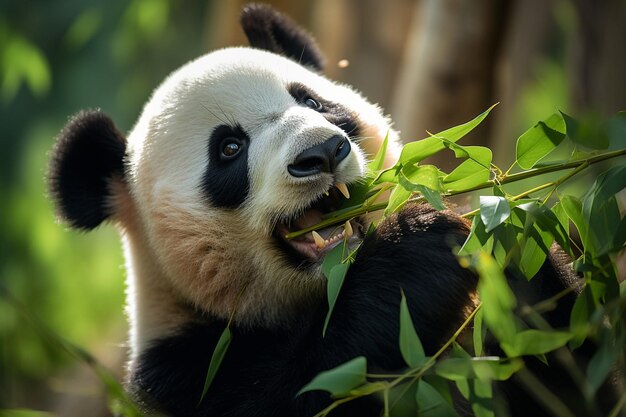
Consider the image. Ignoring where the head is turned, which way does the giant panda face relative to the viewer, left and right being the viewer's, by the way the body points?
facing the viewer and to the right of the viewer
